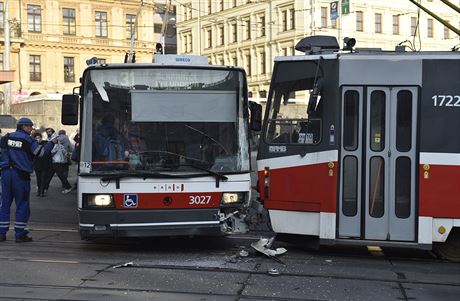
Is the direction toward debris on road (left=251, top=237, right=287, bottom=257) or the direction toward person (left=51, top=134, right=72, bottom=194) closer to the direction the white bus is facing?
the debris on road

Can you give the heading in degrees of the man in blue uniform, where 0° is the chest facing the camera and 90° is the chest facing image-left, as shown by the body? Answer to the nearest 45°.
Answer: approximately 225°

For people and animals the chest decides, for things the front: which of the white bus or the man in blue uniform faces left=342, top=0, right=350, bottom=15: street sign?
the man in blue uniform

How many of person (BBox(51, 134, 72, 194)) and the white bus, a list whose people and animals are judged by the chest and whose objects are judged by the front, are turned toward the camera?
1

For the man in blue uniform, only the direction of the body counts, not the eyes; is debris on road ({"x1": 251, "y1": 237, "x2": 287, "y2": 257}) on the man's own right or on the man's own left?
on the man's own right

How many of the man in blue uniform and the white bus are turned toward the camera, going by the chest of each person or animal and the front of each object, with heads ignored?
1
